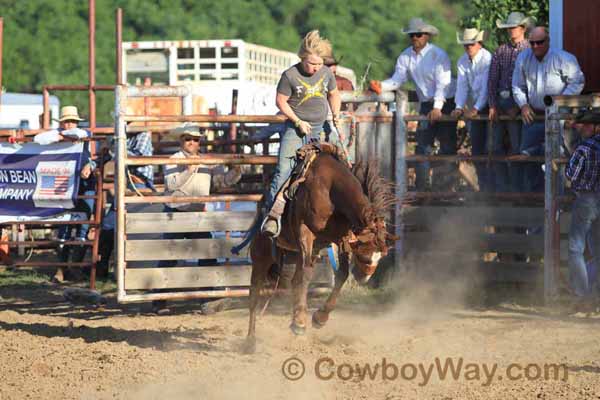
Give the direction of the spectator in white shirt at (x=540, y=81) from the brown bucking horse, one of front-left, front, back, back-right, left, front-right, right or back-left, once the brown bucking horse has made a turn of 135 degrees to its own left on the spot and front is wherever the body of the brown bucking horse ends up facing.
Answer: front-right

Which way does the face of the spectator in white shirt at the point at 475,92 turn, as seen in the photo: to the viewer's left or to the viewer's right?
to the viewer's left

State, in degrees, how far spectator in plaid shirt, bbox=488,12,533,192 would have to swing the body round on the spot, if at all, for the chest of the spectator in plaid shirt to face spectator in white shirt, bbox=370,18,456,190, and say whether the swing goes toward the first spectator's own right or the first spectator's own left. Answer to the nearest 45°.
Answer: approximately 135° to the first spectator's own right

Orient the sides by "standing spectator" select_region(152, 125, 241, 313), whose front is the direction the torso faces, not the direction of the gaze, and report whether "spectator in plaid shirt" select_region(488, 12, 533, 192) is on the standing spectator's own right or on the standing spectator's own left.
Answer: on the standing spectator's own left

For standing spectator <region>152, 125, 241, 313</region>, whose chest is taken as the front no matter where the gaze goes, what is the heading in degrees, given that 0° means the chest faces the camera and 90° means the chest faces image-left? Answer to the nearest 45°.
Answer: approximately 0°

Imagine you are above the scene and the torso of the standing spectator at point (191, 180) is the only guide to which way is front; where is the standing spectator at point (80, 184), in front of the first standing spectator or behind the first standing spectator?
behind

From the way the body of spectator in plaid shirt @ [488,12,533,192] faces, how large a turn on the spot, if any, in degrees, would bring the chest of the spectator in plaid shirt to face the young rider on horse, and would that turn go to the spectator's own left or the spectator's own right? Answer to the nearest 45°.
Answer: approximately 45° to the spectator's own right

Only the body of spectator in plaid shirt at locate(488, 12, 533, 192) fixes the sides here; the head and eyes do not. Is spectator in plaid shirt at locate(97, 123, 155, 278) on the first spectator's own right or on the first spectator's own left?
on the first spectator's own right

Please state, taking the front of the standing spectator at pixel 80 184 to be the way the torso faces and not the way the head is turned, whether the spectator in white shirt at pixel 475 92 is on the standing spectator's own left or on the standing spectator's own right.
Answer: on the standing spectator's own left

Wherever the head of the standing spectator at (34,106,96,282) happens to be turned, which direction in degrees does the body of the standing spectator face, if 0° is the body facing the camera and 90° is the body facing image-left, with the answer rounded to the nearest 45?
approximately 0°

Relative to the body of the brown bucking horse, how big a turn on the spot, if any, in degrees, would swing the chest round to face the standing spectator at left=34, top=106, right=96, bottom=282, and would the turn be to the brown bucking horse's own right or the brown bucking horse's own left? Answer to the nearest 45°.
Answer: approximately 180°

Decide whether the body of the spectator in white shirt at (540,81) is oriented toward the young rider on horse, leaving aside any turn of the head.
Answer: yes
